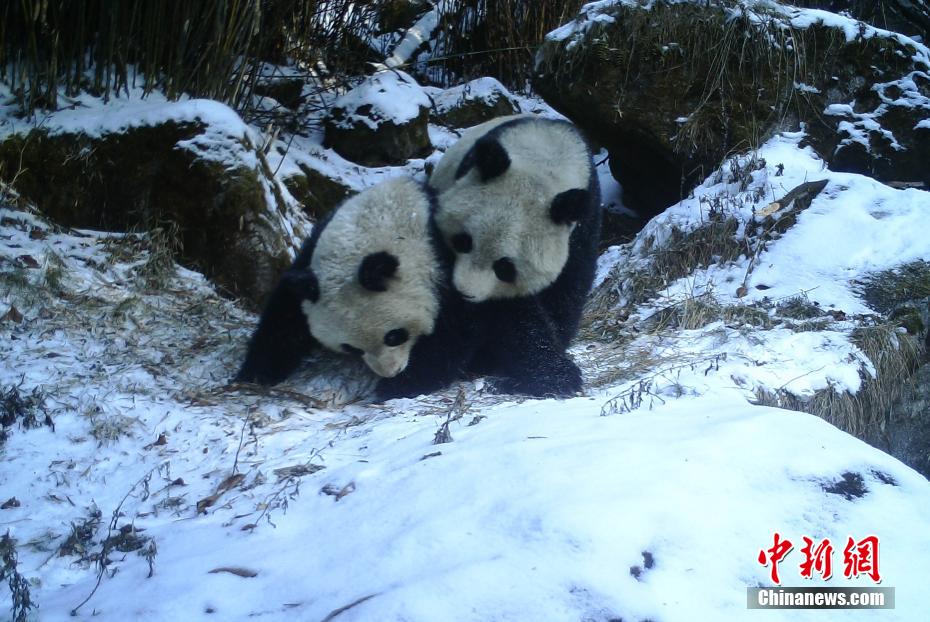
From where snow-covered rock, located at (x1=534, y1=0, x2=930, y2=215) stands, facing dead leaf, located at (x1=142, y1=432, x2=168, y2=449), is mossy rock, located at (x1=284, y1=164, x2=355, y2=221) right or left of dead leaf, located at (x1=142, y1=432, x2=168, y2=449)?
right

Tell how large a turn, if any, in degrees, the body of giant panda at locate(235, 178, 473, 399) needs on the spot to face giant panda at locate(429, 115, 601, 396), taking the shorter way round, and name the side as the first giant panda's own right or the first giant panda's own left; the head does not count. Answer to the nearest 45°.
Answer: approximately 90° to the first giant panda's own left

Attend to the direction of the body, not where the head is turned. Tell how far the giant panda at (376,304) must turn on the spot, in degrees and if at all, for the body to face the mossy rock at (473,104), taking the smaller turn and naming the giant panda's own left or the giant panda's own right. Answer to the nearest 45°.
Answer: approximately 180°

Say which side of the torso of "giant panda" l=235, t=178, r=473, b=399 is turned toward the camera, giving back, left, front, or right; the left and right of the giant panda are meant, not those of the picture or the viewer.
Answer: front

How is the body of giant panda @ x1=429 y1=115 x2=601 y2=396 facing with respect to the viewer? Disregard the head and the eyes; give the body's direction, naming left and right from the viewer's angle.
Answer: facing the viewer

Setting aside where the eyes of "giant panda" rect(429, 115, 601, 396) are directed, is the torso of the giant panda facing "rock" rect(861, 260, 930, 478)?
no

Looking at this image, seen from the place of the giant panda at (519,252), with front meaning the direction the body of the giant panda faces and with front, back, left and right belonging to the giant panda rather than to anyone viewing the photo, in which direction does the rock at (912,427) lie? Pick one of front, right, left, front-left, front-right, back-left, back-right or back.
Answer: left

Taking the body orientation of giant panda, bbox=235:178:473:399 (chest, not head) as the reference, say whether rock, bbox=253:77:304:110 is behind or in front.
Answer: behind

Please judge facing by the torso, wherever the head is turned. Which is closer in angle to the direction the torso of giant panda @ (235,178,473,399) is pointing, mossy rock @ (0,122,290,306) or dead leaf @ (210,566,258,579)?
the dead leaf

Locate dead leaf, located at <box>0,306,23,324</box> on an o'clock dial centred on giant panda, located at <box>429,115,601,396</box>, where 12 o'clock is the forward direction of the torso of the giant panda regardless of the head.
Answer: The dead leaf is roughly at 3 o'clock from the giant panda.

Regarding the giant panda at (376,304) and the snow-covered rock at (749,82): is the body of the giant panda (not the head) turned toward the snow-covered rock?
no
